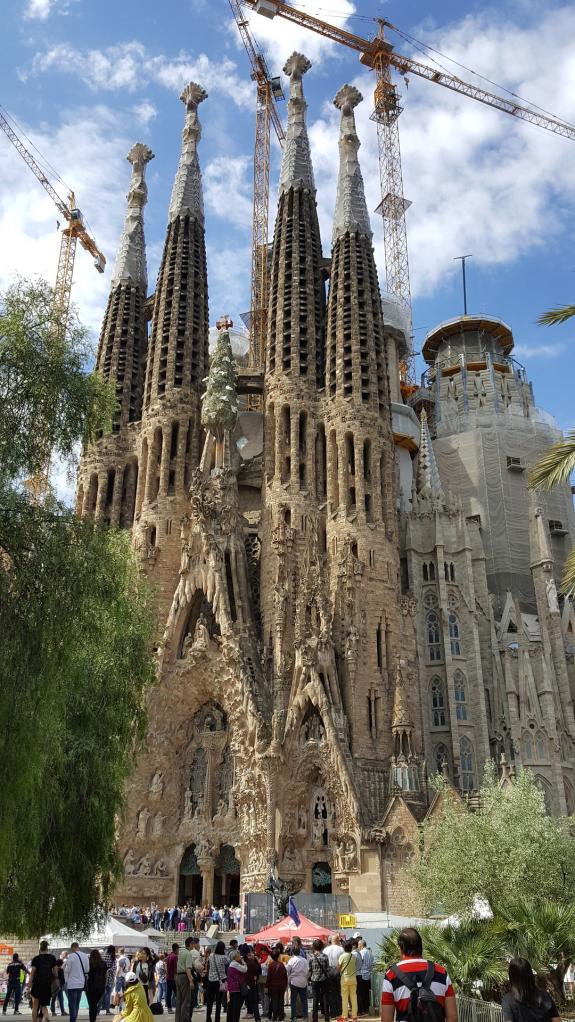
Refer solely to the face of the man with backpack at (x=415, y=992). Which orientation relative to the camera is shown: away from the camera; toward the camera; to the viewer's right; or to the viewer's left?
away from the camera

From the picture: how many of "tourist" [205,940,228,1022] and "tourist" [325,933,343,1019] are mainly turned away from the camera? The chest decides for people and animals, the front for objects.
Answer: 2

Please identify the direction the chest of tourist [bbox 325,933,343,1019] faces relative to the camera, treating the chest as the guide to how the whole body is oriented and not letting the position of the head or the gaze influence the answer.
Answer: away from the camera

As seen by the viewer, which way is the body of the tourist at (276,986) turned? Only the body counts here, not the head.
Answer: away from the camera

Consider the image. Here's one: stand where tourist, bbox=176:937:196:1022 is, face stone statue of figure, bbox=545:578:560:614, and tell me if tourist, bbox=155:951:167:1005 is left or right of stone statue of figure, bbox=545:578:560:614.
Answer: left

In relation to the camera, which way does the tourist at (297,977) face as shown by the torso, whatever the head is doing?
away from the camera

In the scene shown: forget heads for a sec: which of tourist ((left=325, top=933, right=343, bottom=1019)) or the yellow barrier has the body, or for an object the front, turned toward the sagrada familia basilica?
the tourist

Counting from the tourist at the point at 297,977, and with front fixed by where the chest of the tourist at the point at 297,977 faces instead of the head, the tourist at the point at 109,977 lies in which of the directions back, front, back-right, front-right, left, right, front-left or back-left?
front-left

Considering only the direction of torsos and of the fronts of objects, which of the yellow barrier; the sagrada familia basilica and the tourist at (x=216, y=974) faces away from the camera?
the tourist

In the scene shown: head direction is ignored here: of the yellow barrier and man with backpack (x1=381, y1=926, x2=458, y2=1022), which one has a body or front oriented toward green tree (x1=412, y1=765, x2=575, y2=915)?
the man with backpack

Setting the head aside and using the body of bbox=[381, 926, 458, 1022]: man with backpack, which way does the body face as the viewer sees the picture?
away from the camera

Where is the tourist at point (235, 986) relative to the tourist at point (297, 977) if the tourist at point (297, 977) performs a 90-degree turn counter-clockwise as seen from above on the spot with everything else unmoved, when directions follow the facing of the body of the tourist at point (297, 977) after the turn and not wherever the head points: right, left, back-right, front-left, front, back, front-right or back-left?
front-left
